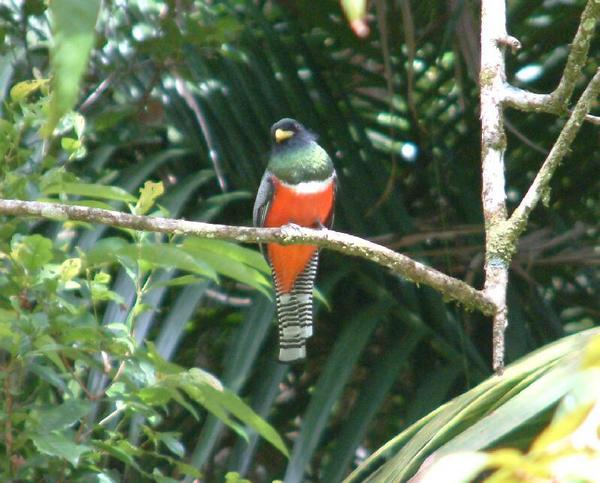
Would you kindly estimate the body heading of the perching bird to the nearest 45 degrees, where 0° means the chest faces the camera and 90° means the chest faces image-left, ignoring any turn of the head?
approximately 0°
